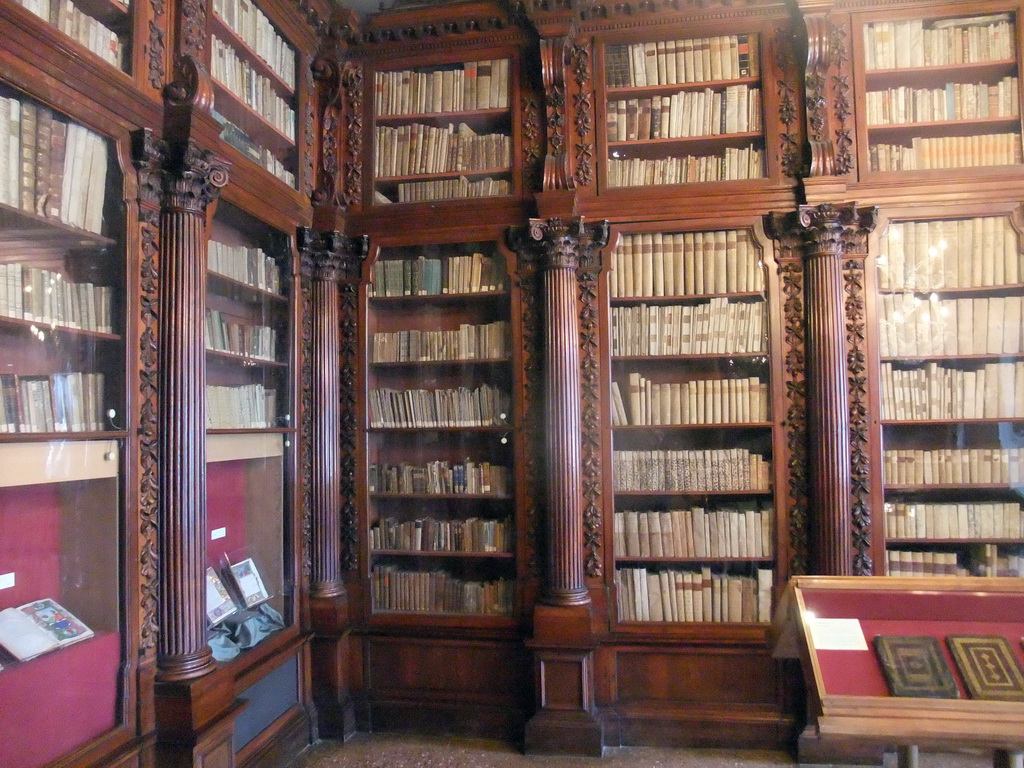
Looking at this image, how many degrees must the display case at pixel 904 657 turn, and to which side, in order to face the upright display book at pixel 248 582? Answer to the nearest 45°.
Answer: approximately 90° to its right

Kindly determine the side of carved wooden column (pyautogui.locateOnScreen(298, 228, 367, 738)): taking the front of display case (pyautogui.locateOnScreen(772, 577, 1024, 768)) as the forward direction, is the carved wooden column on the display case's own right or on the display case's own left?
on the display case's own right

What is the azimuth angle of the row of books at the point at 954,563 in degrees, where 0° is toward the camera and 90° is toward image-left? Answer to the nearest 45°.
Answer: approximately 0°

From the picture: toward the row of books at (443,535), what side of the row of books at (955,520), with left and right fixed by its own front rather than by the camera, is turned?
right

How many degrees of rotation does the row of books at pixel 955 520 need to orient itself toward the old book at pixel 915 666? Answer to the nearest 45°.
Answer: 0° — it already faces it

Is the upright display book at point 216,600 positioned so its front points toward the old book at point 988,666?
yes
